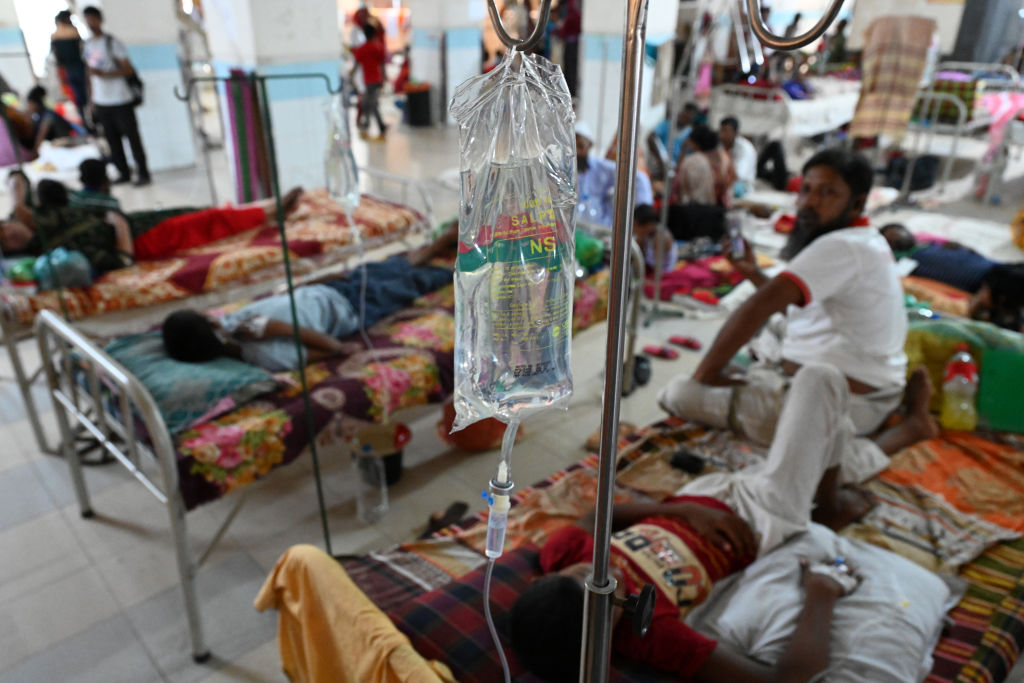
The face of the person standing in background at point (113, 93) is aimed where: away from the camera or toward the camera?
toward the camera

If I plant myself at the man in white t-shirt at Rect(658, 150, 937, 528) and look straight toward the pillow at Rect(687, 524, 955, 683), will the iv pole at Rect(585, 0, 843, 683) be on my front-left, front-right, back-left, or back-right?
front-right

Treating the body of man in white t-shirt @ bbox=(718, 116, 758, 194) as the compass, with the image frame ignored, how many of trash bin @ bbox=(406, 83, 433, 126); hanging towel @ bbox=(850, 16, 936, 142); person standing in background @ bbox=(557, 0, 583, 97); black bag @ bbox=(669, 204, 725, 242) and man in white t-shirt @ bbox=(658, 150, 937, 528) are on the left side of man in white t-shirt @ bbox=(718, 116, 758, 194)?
2

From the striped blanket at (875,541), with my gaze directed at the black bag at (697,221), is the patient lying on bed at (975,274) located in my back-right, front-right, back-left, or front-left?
front-right
